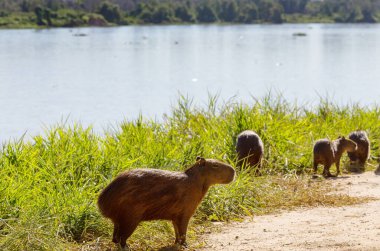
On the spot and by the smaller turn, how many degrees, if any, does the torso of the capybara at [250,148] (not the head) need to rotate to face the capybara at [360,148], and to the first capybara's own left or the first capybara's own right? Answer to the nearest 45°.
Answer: approximately 45° to the first capybara's own right

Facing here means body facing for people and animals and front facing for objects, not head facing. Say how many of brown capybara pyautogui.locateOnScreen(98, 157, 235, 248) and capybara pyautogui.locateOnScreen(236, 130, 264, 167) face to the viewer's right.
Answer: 1

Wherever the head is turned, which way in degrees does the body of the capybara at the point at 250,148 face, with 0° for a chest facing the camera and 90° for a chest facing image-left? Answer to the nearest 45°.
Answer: approximately 180°

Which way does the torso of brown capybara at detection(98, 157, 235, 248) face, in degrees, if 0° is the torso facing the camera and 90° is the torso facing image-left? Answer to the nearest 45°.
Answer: approximately 270°

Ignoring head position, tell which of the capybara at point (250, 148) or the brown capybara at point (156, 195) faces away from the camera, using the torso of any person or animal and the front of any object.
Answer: the capybara

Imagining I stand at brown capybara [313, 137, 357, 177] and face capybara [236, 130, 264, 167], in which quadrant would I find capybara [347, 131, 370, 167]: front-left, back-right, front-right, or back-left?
back-right

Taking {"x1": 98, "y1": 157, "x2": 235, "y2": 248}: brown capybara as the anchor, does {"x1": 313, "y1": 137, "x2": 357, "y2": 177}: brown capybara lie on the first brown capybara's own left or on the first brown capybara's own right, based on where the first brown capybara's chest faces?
on the first brown capybara's own left

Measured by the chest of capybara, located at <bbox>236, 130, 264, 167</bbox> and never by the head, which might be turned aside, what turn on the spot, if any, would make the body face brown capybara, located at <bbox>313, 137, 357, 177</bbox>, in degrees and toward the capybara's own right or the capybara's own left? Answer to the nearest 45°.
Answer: approximately 90° to the capybara's own right

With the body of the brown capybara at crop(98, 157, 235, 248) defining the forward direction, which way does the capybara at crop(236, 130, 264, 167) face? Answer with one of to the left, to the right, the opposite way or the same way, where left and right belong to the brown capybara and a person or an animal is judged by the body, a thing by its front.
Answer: to the left

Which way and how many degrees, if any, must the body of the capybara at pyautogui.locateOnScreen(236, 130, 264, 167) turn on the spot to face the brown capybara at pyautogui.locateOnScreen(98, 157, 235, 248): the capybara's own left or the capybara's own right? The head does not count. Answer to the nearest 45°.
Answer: approximately 180°
